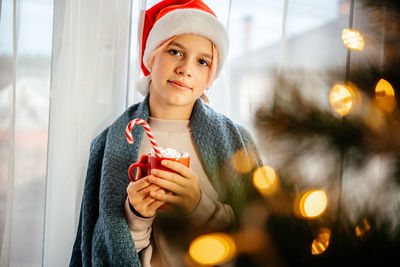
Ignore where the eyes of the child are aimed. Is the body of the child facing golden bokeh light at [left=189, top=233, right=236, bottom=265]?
yes

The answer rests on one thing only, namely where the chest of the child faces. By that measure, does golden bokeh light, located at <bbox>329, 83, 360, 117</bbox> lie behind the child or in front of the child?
in front

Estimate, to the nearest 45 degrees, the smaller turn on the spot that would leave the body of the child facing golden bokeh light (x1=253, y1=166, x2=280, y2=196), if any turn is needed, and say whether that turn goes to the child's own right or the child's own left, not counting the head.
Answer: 0° — they already face it

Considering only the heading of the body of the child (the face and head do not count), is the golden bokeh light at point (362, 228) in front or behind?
in front

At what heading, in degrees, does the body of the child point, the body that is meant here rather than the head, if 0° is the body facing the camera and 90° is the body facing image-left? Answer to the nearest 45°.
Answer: approximately 0°
